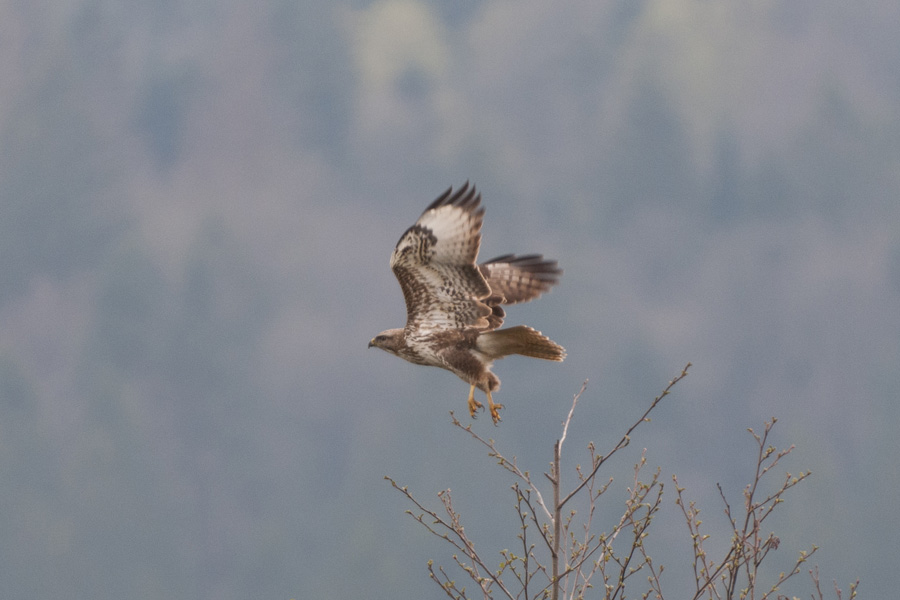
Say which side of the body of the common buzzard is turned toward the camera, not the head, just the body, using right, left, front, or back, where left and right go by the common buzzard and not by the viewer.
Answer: left
